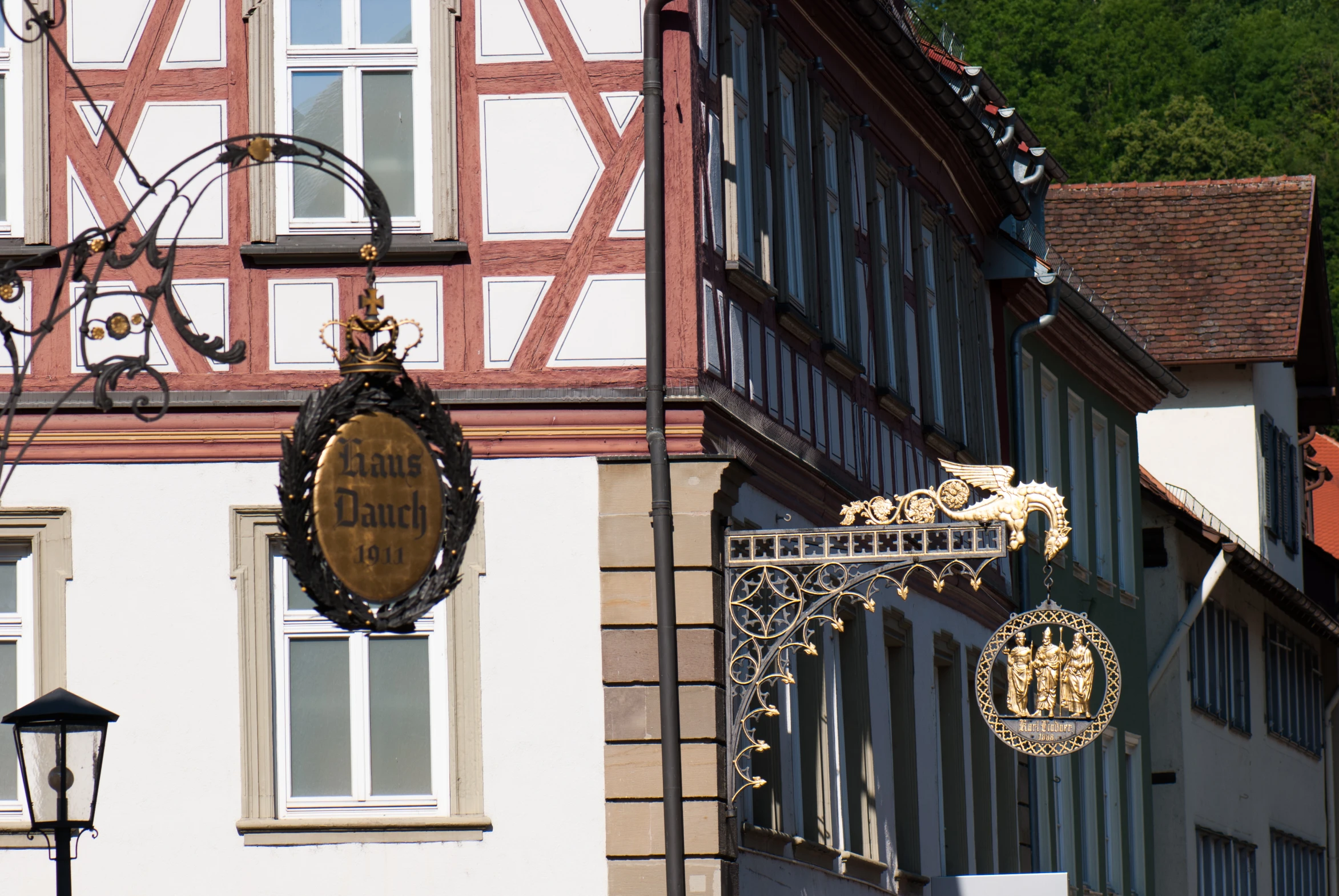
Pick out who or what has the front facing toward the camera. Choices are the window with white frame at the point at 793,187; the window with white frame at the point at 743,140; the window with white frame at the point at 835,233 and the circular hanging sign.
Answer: the circular hanging sign

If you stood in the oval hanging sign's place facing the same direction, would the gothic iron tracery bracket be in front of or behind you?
behind

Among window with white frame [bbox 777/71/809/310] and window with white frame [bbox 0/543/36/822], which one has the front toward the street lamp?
window with white frame [bbox 0/543/36/822]

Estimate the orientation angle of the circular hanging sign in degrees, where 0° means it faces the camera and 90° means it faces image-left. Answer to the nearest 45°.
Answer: approximately 0°

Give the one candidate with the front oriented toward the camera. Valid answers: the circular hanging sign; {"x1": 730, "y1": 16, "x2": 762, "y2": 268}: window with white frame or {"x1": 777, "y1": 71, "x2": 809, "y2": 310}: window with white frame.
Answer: the circular hanging sign

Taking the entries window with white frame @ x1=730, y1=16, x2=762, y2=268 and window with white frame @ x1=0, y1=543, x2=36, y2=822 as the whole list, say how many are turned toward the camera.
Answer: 1
